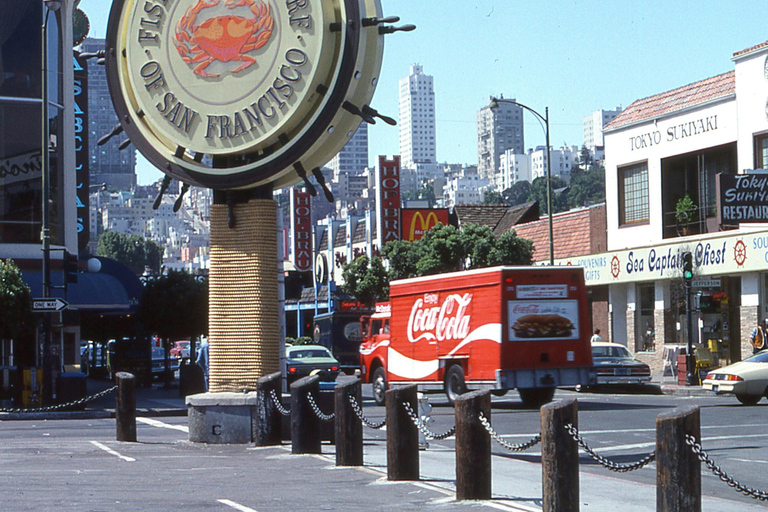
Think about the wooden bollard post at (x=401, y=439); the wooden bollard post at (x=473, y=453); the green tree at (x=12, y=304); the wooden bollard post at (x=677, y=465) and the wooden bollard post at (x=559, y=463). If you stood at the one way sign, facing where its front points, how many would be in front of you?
4

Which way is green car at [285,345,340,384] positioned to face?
away from the camera

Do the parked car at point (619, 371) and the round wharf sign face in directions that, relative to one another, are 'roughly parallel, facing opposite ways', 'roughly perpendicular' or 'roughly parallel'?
roughly perpendicular

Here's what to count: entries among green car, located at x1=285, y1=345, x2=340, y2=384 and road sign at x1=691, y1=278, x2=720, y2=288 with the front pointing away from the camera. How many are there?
1

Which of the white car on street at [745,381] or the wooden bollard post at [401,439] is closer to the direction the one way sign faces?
the wooden bollard post

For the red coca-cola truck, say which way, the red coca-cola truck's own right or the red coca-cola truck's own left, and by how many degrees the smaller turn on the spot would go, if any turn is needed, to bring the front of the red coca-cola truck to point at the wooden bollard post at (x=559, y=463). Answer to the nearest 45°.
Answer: approximately 135° to the red coca-cola truck's own left

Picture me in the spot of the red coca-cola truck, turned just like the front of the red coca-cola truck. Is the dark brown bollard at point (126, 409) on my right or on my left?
on my left

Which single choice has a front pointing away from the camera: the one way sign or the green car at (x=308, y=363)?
the green car

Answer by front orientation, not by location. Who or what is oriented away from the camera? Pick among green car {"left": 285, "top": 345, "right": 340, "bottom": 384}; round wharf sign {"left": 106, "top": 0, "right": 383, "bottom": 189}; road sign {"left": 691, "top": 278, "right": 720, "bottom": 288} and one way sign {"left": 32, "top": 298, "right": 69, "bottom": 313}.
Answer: the green car

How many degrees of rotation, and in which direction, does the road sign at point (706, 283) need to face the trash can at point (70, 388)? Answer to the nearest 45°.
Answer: approximately 45° to its right
